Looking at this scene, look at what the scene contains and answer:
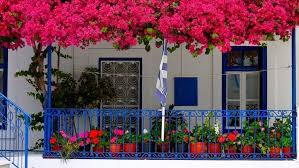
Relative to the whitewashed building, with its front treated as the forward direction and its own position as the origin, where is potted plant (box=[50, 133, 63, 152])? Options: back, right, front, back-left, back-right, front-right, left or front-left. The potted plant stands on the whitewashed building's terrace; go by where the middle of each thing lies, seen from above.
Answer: front-right

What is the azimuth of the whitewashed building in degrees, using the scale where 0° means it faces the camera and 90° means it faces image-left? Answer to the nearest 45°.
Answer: approximately 0°
